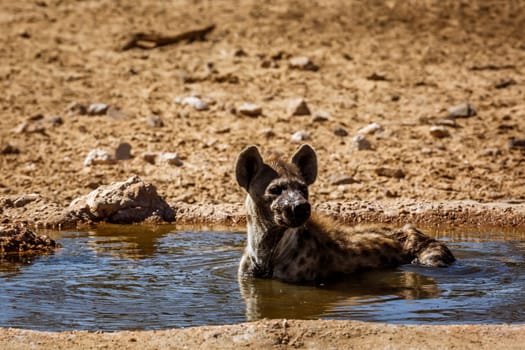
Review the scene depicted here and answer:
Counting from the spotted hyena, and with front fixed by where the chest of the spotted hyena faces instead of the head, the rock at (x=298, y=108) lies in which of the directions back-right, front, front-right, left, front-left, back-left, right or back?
back-right

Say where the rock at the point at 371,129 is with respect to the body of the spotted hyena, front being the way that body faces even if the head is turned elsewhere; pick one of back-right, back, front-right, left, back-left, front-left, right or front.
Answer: back-right

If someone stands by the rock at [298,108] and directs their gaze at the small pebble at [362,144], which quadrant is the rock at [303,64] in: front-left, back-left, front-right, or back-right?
back-left

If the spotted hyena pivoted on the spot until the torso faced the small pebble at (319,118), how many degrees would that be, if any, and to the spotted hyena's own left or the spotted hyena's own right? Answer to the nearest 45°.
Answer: approximately 135° to the spotted hyena's own right

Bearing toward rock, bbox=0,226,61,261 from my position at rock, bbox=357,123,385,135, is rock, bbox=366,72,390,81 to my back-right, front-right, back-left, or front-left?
back-right

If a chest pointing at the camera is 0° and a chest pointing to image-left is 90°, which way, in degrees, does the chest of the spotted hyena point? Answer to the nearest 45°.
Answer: approximately 45°

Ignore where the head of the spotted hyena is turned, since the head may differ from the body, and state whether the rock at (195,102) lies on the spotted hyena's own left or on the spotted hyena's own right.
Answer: on the spotted hyena's own right

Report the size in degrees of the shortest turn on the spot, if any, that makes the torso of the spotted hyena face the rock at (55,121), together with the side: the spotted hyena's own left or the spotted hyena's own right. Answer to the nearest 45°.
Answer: approximately 90° to the spotted hyena's own right

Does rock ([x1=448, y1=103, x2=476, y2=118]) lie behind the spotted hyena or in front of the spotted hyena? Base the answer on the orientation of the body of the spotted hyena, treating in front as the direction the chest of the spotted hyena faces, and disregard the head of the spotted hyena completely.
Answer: behind
